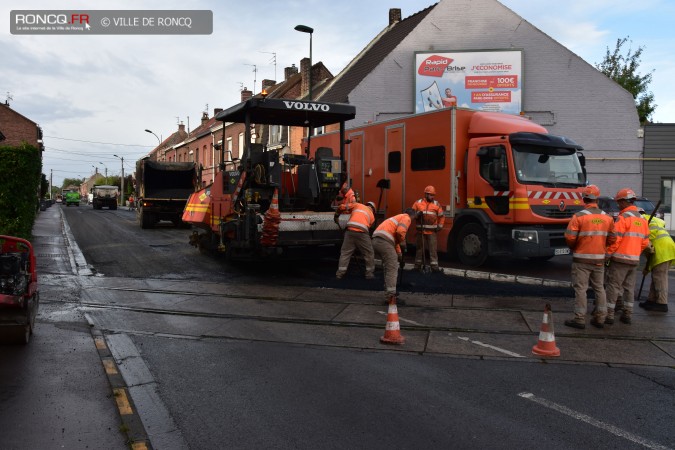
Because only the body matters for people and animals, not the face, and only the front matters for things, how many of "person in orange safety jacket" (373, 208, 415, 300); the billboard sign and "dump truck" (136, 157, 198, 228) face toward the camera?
1

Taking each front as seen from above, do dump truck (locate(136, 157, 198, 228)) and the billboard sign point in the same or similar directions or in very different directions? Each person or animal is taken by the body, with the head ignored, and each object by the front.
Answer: very different directions

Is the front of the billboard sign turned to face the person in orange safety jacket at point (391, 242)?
yes

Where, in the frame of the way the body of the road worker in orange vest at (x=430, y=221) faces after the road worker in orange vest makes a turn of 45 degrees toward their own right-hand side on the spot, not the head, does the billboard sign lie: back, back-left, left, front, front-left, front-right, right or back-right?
back-right

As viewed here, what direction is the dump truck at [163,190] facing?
away from the camera

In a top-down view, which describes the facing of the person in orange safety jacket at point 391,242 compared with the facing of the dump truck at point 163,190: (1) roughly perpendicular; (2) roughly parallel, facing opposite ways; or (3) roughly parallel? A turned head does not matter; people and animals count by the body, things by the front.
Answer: roughly perpendicular

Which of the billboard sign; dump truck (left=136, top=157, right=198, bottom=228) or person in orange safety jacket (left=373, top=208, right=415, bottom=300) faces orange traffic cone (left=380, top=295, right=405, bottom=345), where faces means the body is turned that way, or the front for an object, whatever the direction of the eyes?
the billboard sign

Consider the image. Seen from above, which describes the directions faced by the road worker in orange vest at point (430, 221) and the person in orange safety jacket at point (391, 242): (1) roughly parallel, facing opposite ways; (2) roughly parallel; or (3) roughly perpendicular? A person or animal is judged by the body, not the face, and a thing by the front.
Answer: roughly perpendicular

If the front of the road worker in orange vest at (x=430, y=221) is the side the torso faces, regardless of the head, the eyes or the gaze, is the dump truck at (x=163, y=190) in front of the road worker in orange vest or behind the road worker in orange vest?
behind
